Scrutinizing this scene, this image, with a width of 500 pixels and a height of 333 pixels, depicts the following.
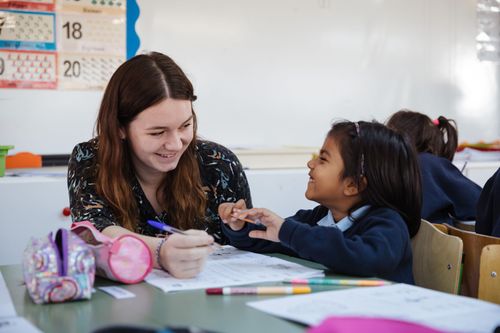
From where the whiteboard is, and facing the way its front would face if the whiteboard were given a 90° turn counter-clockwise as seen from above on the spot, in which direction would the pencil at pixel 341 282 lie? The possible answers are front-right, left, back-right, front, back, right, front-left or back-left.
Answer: right

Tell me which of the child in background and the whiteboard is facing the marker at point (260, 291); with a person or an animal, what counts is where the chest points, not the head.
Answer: the whiteboard

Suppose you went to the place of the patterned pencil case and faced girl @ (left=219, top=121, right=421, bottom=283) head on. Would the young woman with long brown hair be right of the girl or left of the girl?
left

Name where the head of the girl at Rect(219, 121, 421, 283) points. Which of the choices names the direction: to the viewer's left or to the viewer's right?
to the viewer's left

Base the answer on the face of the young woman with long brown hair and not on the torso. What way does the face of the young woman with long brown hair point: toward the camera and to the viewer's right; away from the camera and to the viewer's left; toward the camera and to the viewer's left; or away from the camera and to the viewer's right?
toward the camera and to the viewer's right

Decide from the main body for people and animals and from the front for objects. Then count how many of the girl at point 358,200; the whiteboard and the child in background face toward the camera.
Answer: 1

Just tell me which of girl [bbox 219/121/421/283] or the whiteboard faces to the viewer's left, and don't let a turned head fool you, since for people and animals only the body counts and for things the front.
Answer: the girl

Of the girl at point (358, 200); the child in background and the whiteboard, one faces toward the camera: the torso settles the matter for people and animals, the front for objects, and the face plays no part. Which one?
the whiteboard

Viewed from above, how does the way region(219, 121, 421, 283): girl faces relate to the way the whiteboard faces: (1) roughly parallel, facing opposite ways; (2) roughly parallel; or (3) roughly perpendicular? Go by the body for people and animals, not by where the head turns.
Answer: roughly perpendicular

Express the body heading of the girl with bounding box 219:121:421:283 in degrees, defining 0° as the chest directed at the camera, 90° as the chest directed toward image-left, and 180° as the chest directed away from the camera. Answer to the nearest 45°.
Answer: approximately 90°

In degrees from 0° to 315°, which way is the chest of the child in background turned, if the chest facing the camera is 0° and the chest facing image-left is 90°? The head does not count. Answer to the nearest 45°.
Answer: approximately 135°

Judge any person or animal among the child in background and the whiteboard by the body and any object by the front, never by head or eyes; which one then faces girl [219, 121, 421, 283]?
the whiteboard

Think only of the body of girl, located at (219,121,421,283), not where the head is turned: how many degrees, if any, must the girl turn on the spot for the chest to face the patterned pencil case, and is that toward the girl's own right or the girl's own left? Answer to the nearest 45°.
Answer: approximately 45° to the girl's own left

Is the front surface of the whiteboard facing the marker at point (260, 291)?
yes
